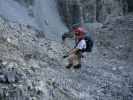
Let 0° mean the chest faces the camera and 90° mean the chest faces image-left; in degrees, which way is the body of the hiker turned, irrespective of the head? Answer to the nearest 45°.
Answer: approximately 45°
